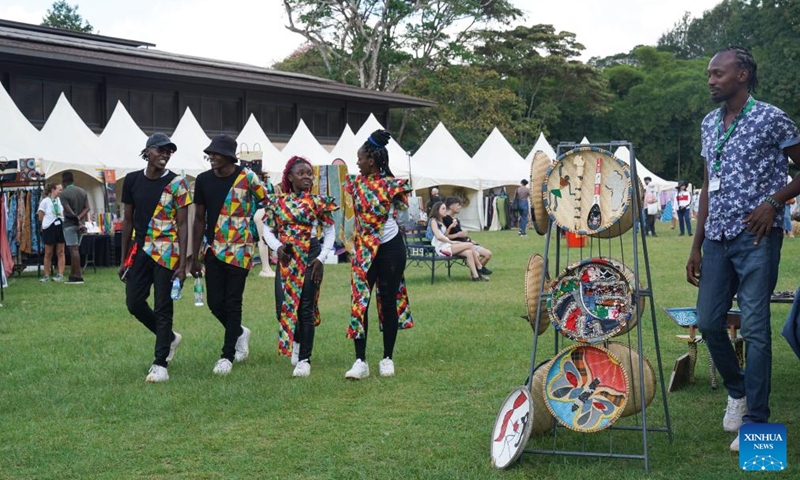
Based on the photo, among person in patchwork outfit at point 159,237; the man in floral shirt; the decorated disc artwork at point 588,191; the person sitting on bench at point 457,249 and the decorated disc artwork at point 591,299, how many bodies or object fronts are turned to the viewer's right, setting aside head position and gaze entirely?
1

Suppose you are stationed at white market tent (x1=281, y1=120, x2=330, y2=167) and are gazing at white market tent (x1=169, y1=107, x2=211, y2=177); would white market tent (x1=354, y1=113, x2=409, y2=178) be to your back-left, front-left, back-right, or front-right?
back-left

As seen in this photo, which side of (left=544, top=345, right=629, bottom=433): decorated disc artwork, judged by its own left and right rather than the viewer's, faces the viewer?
front

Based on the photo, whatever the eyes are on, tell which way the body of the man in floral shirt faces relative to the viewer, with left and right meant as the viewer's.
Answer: facing the viewer and to the left of the viewer

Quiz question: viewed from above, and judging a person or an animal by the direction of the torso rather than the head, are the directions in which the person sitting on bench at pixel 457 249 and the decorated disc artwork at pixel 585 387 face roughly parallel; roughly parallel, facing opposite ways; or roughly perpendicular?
roughly perpendicular

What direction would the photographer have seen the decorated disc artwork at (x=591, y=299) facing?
facing the viewer

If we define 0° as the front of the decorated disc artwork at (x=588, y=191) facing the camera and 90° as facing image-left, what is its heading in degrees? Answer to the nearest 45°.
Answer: approximately 0°

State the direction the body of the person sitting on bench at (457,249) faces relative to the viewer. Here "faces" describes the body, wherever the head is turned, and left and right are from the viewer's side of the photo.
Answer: facing to the right of the viewer

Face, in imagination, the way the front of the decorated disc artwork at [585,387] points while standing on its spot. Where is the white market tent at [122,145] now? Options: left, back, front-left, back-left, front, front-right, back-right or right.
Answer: back-right

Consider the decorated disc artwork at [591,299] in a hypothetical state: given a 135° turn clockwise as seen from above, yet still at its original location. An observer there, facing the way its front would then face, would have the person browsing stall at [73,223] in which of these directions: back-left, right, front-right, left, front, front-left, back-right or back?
front

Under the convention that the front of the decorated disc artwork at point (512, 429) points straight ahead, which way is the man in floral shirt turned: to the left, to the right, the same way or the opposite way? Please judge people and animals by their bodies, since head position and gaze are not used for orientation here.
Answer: the same way
